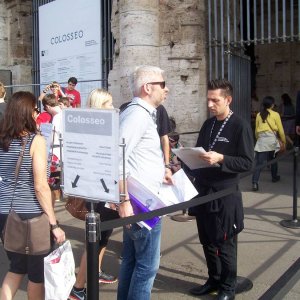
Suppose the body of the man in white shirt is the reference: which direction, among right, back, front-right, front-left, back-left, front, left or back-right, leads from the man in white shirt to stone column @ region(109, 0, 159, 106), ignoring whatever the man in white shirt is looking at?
left

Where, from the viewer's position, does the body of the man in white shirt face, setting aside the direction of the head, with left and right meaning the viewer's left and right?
facing to the right of the viewer

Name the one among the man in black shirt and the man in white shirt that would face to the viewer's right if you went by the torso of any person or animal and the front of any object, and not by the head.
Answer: the man in white shirt

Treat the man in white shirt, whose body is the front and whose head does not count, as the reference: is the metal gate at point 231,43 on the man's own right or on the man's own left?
on the man's own left

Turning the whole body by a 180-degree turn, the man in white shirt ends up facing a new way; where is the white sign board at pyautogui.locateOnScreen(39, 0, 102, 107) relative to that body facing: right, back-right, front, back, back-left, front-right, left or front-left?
right

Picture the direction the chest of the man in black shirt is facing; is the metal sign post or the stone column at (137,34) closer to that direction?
the metal sign post

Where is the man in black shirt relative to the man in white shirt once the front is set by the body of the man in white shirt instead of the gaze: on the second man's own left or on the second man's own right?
on the second man's own left

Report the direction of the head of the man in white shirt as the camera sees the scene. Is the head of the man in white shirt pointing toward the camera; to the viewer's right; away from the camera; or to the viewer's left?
to the viewer's right

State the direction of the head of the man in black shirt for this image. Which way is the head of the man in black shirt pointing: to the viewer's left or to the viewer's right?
to the viewer's left
